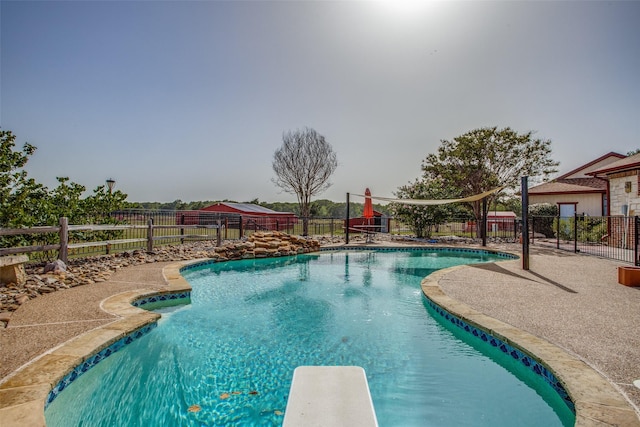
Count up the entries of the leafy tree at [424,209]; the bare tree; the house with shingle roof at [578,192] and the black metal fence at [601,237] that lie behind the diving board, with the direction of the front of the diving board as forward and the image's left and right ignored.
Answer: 0

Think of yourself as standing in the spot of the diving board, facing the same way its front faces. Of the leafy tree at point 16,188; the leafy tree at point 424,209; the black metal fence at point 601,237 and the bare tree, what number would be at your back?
0

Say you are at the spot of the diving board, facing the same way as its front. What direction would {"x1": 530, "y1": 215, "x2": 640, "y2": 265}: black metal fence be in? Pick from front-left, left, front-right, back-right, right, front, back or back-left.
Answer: front-right

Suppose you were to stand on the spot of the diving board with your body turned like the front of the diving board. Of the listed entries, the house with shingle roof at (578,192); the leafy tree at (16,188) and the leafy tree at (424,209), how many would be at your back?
0

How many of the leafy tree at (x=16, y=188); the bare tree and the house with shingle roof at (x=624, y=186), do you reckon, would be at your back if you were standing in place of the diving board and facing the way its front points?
0

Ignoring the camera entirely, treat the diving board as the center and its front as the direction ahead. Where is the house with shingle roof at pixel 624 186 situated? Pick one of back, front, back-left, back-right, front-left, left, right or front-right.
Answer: front-right

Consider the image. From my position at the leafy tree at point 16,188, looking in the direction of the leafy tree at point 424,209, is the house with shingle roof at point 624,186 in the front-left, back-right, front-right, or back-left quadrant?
front-right

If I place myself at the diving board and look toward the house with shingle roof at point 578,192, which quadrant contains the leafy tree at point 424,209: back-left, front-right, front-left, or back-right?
front-left

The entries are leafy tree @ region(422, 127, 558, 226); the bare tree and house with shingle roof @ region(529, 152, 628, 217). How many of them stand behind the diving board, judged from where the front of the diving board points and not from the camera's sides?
0

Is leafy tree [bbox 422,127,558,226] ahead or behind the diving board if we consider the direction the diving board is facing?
ahead

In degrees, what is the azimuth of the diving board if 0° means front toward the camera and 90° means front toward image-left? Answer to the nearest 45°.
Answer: approximately 180°

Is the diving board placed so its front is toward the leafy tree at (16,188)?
no

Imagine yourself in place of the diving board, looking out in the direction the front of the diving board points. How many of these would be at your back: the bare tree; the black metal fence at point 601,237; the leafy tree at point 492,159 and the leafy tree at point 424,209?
0

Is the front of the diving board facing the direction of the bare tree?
yes
